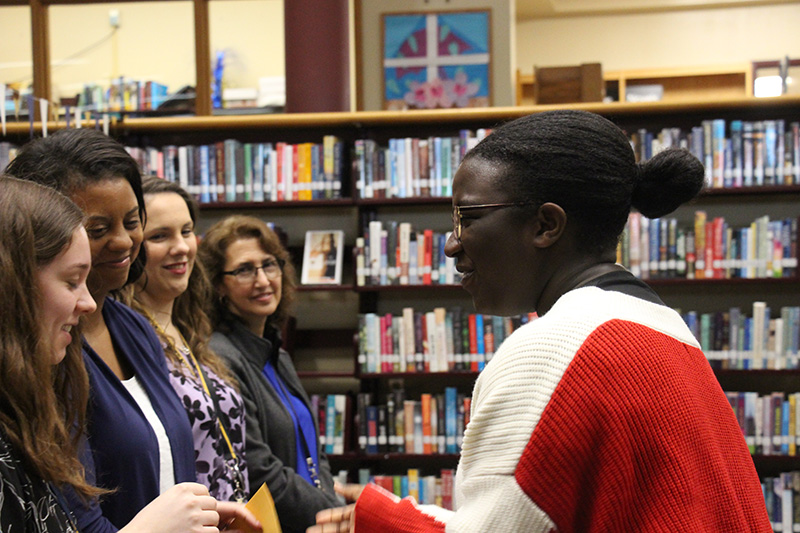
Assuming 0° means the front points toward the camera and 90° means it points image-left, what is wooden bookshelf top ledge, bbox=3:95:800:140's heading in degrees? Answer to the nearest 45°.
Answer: approximately 0°

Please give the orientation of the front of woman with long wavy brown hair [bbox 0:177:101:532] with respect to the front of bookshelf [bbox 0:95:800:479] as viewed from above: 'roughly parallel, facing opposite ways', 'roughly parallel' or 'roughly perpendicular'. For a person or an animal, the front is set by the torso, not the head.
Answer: roughly perpendicular

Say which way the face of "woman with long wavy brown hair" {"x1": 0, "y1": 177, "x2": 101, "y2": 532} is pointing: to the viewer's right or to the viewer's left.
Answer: to the viewer's right

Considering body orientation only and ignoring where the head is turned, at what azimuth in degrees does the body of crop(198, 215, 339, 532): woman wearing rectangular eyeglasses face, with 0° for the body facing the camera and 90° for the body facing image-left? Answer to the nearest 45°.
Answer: approximately 315°

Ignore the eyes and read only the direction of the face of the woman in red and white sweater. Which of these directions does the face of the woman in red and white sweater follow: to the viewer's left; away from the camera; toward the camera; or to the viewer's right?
to the viewer's left

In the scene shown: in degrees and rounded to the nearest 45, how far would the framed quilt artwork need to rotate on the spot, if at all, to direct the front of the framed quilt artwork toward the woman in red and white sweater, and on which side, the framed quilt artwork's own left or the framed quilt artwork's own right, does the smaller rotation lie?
0° — it already faces them

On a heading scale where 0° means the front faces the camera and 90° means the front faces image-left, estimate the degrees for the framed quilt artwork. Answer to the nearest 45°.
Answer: approximately 0°

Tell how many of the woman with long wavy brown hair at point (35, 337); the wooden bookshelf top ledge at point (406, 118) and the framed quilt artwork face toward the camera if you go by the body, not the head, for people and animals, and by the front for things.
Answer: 2

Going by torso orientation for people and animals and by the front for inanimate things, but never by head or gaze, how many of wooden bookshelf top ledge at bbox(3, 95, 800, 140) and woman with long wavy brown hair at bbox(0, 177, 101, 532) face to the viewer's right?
1

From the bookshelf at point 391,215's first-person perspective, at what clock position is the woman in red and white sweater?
The woman in red and white sweater is roughly at 12 o'clock from the bookshelf.

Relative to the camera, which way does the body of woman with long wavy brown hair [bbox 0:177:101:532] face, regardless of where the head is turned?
to the viewer's right

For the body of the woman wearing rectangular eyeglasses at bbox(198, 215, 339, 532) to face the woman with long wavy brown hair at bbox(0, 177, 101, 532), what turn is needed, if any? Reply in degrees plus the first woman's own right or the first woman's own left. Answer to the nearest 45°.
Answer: approximately 45° to the first woman's own right
